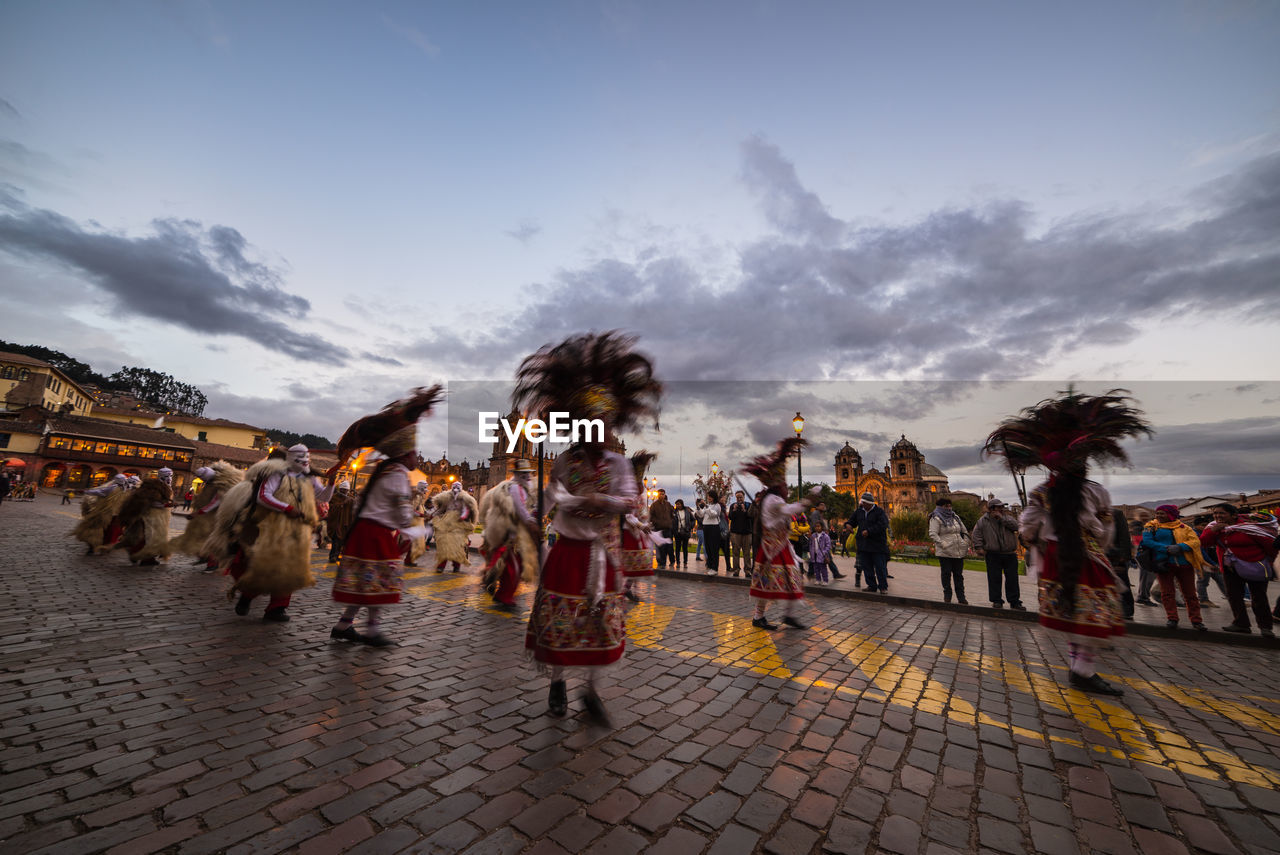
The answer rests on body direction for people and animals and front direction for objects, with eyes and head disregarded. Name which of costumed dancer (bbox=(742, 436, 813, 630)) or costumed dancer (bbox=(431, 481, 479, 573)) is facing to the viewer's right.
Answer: costumed dancer (bbox=(742, 436, 813, 630))

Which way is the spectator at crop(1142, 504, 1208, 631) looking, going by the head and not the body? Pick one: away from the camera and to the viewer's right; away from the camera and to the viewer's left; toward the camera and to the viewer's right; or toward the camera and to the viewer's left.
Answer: toward the camera and to the viewer's left

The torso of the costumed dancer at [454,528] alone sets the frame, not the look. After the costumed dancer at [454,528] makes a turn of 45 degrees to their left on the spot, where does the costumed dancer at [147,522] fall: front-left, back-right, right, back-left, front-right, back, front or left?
back-right

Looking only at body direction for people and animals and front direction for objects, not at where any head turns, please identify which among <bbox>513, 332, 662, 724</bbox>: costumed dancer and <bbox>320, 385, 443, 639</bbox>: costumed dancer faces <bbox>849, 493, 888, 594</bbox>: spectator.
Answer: <bbox>320, 385, 443, 639</bbox>: costumed dancer

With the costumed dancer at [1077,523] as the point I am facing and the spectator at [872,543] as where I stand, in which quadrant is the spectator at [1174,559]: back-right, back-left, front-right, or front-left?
front-left

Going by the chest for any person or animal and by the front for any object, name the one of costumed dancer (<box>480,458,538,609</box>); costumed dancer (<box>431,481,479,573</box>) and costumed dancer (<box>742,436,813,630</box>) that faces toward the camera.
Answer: costumed dancer (<box>431,481,479,573</box>)

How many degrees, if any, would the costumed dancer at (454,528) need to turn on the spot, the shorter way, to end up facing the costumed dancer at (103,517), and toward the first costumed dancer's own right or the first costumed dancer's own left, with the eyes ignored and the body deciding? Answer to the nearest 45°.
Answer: approximately 90° to the first costumed dancer's own right

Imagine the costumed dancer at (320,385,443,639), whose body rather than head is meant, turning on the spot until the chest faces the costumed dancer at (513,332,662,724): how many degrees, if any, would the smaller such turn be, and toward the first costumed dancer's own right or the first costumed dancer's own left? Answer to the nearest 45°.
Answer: approximately 45° to the first costumed dancer's own right

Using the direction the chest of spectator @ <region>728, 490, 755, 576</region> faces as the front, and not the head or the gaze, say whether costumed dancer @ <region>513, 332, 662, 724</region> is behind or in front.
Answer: in front

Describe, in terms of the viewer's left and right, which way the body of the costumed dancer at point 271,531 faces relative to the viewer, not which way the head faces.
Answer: facing the viewer and to the right of the viewer

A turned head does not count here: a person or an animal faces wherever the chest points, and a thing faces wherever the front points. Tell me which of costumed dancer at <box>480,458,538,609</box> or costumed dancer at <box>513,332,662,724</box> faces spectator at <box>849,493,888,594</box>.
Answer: costumed dancer at <box>480,458,538,609</box>

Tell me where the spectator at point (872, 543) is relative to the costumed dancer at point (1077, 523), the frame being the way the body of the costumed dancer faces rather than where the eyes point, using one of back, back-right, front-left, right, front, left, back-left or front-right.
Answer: left

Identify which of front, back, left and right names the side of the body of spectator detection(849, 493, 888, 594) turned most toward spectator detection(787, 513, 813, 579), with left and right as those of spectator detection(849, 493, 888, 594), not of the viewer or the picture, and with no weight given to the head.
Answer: right

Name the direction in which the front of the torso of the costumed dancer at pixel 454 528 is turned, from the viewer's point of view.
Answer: toward the camera

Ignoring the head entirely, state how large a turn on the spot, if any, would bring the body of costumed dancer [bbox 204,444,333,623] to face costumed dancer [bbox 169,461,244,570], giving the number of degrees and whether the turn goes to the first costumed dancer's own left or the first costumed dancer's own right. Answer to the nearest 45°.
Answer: approximately 135° to the first costumed dancer's own left

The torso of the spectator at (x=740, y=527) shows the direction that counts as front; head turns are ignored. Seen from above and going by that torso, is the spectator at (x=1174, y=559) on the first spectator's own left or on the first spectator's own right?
on the first spectator's own left

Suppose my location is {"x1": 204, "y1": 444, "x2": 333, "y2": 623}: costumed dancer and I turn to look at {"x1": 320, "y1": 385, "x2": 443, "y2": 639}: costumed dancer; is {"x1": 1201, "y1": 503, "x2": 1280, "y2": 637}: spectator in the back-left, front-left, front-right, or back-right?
front-left
